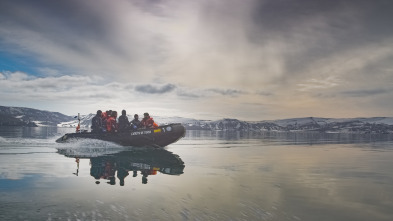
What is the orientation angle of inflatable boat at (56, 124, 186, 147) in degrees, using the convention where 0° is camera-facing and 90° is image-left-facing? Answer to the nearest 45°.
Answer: approximately 270°
